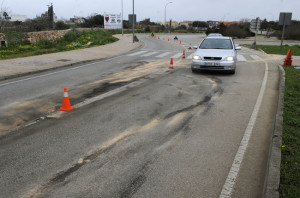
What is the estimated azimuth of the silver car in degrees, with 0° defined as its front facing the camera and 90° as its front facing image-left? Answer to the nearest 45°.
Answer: approximately 0°

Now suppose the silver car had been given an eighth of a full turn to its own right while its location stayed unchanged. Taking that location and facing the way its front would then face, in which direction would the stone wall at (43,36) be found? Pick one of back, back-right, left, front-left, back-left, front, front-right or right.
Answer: right
